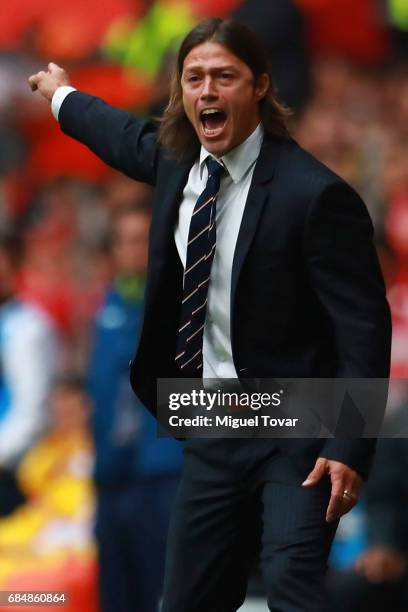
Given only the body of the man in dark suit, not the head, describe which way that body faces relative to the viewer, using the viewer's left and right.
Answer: facing the viewer and to the left of the viewer

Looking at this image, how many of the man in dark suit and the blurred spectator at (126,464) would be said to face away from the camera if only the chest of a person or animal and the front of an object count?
0

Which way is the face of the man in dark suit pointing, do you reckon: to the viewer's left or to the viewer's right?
to the viewer's left

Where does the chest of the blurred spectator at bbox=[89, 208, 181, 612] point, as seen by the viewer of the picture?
toward the camera

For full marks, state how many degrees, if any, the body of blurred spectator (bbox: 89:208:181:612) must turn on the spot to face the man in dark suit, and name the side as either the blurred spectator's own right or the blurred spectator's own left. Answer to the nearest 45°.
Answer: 0° — they already face them

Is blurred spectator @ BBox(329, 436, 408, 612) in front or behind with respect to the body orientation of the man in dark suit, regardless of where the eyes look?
behind

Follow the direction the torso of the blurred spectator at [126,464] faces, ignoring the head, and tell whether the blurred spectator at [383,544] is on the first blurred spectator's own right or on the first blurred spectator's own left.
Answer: on the first blurred spectator's own left

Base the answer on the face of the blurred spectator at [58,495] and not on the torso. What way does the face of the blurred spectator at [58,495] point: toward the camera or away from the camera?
toward the camera
